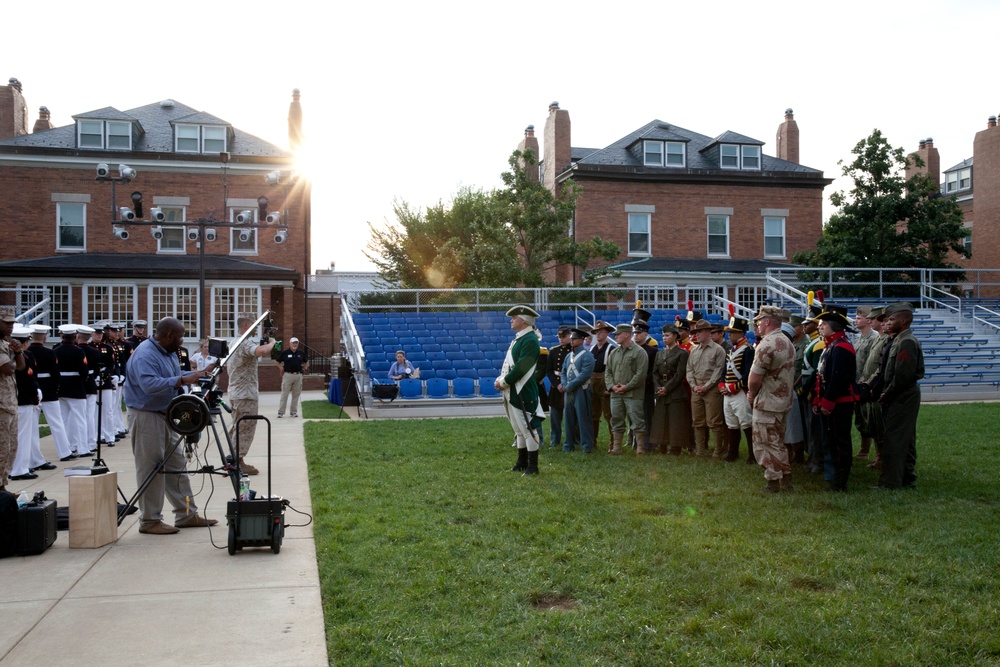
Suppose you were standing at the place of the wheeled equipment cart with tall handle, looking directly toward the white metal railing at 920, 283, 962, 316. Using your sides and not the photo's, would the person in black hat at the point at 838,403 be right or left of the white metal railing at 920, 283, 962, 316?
right

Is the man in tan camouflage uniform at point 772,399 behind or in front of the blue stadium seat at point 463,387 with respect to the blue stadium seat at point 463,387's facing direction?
in front

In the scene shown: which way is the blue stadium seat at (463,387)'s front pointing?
toward the camera

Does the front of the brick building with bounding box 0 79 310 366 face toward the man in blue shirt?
yes

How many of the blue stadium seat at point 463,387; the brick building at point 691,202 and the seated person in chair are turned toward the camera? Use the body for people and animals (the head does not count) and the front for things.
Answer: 3

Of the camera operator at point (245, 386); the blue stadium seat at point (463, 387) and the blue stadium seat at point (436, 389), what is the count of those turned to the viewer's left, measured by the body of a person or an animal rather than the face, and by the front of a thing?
0

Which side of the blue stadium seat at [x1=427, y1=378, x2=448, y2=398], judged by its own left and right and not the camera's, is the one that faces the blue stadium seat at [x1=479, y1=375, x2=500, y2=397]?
left

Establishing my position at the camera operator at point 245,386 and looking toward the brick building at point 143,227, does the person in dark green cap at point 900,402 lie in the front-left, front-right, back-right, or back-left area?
back-right

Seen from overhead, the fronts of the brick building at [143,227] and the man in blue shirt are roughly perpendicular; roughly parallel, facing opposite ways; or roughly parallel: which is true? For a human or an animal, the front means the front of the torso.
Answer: roughly perpendicular

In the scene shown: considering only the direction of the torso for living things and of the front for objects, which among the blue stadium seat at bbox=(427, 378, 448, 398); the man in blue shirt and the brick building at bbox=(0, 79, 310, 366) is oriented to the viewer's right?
the man in blue shirt

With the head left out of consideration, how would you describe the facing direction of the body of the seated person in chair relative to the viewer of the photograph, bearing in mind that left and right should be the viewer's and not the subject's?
facing the viewer

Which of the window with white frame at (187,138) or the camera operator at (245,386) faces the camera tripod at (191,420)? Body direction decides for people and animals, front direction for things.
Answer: the window with white frame

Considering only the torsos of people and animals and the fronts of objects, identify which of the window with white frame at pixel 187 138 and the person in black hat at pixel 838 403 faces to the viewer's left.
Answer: the person in black hat

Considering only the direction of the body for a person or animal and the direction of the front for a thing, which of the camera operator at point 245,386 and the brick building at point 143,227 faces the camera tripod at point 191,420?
the brick building

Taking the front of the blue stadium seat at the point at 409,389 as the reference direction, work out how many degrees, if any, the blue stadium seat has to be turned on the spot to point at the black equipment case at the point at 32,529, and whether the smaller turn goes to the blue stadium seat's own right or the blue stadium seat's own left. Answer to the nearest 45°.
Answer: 0° — it already faces it

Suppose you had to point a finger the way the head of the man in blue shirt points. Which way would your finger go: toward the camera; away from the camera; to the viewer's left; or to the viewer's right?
to the viewer's right

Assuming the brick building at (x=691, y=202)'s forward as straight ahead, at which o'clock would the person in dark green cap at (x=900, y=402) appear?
The person in dark green cap is roughly at 12 o'clock from the brick building.
